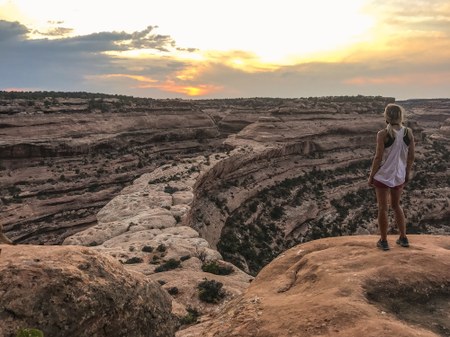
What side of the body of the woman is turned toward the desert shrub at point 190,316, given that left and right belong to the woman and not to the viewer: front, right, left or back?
left

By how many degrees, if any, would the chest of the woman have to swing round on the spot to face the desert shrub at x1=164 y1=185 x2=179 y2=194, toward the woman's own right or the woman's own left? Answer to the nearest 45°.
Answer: approximately 45° to the woman's own left

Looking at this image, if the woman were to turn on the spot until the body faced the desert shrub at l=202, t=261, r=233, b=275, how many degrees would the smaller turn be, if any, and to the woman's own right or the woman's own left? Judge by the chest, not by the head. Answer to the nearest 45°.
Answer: approximately 45° to the woman's own left

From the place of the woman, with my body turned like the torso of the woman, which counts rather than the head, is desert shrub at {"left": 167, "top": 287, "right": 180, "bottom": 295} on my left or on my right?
on my left

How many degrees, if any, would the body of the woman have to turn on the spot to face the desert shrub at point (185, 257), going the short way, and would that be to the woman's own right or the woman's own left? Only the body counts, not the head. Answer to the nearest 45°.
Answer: approximately 45° to the woman's own left

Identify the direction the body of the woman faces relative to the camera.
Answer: away from the camera

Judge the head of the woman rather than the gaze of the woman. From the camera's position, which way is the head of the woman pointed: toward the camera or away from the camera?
away from the camera

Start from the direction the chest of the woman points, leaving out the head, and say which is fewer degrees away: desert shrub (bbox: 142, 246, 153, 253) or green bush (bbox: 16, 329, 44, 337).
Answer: the desert shrub

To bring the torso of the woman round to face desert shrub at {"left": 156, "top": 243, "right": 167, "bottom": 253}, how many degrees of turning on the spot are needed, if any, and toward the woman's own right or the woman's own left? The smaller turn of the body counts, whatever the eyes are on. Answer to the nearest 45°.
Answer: approximately 45° to the woman's own left
